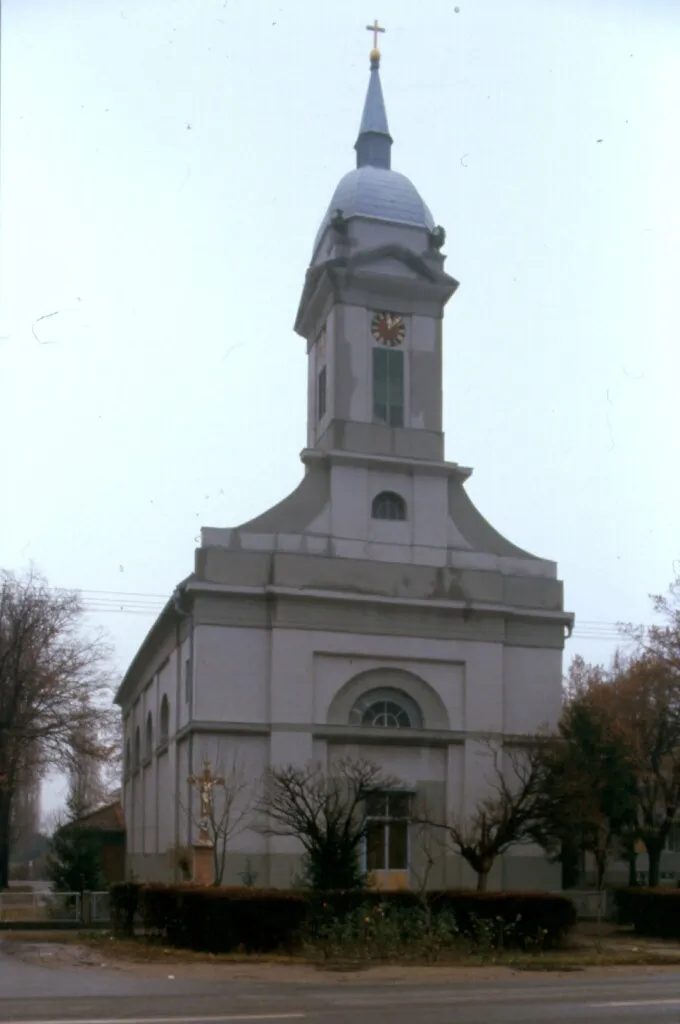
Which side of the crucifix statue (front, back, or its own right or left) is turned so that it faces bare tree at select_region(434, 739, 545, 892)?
left

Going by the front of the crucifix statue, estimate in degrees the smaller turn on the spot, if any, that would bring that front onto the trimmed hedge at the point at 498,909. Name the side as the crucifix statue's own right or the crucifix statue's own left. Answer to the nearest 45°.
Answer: approximately 45° to the crucifix statue's own left

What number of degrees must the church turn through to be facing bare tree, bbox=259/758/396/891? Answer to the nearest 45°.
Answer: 0° — it already faces it

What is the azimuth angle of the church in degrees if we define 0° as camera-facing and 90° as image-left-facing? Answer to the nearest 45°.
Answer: approximately 0°

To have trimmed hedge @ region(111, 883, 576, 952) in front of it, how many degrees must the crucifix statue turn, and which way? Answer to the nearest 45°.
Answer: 0° — it already faces it

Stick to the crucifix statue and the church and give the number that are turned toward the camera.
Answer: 2

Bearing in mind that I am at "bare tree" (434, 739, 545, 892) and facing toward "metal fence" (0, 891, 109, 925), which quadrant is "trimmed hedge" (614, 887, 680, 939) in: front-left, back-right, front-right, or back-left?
back-left

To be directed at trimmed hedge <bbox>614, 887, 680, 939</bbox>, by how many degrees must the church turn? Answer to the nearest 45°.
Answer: approximately 45° to its left

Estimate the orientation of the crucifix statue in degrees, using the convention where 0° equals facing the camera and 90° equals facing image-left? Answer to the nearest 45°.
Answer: approximately 0°

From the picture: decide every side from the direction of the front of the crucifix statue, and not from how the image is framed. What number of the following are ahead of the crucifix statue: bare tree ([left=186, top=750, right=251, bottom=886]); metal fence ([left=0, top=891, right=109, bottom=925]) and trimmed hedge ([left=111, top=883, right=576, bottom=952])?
1

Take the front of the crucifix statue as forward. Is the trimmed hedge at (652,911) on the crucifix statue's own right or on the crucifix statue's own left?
on the crucifix statue's own left
